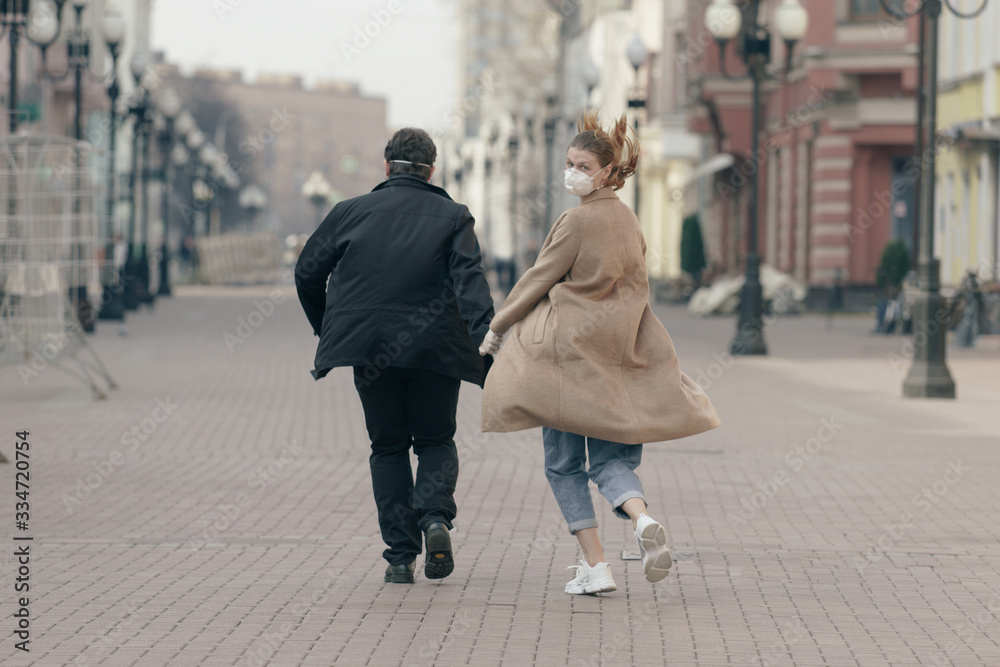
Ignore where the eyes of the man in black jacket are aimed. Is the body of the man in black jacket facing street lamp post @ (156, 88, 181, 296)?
yes

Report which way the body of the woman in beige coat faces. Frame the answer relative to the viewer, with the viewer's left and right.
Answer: facing away from the viewer and to the left of the viewer

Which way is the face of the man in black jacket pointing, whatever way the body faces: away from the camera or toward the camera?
away from the camera

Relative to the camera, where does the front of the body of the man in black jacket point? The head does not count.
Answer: away from the camera

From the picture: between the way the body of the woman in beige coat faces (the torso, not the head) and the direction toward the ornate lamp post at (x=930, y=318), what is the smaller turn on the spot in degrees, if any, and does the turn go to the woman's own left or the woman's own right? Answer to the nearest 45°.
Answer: approximately 45° to the woman's own right

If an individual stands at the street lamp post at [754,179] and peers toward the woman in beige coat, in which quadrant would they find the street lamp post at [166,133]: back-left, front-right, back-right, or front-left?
back-right
